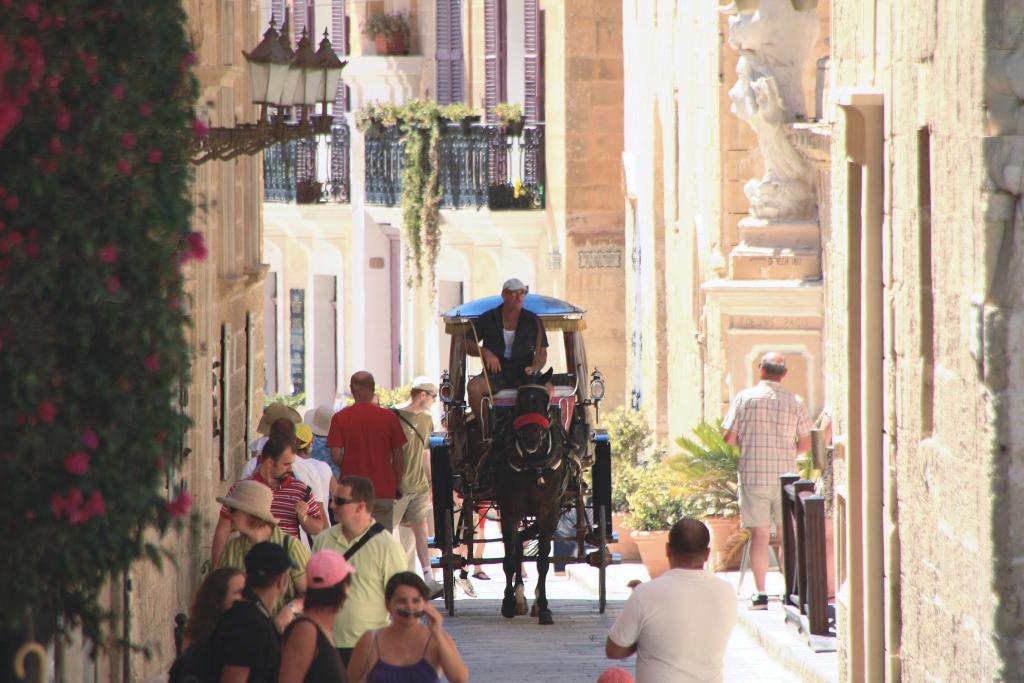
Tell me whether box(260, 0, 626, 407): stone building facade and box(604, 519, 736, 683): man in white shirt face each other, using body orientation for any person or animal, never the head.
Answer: yes

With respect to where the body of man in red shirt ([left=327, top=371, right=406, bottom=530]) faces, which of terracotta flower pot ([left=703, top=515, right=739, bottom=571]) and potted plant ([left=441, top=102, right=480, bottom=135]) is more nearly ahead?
the potted plant

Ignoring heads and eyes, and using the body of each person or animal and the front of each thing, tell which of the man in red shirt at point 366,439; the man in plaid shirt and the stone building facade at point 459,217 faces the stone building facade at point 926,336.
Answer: the stone building facade at point 459,217

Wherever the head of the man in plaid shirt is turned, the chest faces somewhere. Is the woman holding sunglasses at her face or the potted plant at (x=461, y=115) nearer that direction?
the potted plant

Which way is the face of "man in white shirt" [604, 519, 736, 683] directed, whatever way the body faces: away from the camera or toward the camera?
away from the camera

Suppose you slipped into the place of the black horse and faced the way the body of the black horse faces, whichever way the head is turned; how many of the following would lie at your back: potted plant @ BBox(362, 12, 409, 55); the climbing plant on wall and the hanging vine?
2

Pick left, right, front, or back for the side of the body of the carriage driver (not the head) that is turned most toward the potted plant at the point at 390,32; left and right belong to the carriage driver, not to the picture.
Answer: back

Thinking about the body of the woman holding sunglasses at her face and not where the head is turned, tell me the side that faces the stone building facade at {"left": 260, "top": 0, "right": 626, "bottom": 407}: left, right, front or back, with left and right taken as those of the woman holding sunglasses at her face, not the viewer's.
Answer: back

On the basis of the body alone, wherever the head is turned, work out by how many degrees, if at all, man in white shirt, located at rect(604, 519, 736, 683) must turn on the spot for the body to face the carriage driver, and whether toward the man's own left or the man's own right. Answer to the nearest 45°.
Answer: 0° — they already face them

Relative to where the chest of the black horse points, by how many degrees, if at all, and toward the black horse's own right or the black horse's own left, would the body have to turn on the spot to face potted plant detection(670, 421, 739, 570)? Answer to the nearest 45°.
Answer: approximately 135° to the black horse's own left

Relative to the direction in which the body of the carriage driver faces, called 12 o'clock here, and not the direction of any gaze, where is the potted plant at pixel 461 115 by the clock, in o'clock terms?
The potted plant is roughly at 6 o'clock from the carriage driver.

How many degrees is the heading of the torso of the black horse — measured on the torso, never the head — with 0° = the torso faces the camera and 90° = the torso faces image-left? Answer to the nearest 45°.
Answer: approximately 0°

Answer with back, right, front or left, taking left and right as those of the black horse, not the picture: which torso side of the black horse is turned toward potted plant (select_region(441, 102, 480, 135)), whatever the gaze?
back

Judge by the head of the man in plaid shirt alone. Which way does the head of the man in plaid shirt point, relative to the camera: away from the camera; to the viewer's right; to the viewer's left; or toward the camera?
away from the camera

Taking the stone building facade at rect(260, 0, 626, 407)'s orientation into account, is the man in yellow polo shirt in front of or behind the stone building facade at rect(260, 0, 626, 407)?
in front

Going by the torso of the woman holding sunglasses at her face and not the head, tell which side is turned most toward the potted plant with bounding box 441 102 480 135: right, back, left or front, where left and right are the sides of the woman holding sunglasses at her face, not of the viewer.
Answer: back

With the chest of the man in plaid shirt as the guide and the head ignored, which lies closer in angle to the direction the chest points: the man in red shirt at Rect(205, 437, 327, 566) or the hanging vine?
the hanging vine

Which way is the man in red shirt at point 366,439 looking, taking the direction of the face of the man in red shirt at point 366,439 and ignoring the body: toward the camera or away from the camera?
away from the camera
